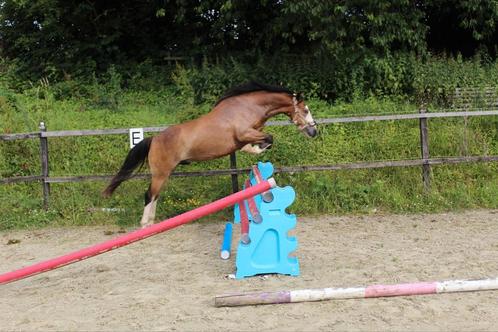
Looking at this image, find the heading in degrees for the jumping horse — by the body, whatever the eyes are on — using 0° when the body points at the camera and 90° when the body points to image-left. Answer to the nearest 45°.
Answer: approximately 270°

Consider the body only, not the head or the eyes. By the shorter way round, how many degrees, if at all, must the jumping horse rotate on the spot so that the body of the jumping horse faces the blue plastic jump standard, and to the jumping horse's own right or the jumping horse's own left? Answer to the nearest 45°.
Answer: approximately 90° to the jumping horse's own right

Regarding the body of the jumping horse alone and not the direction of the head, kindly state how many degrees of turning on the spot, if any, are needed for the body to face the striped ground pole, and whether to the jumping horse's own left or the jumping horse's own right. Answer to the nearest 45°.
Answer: approximately 90° to the jumping horse's own right

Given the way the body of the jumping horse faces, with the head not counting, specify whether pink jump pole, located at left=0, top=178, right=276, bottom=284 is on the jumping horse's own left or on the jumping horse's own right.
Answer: on the jumping horse's own right

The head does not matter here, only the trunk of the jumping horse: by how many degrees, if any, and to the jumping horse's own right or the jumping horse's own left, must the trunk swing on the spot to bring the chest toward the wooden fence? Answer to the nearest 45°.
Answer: approximately 90° to the jumping horse's own left

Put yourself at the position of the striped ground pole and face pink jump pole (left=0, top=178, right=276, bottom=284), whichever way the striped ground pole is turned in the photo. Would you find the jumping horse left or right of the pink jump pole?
right
